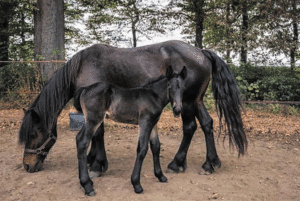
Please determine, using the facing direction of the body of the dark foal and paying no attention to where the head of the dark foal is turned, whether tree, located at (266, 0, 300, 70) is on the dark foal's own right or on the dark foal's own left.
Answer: on the dark foal's own left

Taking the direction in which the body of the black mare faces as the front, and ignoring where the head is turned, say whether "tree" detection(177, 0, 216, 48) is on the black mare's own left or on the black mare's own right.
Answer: on the black mare's own right

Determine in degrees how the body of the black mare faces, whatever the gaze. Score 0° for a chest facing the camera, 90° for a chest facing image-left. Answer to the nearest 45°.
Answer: approximately 90°

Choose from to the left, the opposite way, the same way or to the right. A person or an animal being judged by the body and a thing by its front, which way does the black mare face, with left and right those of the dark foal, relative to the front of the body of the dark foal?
the opposite way

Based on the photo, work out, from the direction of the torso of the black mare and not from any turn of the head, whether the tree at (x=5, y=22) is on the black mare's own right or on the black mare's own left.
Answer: on the black mare's own right

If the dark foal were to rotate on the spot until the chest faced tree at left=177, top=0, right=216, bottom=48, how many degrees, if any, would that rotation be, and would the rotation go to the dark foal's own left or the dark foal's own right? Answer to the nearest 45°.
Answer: approximately 90° to the dark foal's own left

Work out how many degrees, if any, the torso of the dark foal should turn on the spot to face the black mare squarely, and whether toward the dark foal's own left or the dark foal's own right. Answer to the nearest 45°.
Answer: approximately 90° to the dark foal's own left

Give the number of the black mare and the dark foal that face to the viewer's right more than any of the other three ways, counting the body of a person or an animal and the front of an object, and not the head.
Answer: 1

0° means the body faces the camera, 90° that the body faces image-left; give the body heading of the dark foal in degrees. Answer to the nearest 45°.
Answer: approximately 270°

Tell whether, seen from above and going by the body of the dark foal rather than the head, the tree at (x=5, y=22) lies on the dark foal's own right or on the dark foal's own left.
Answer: on the dark foal's own left
